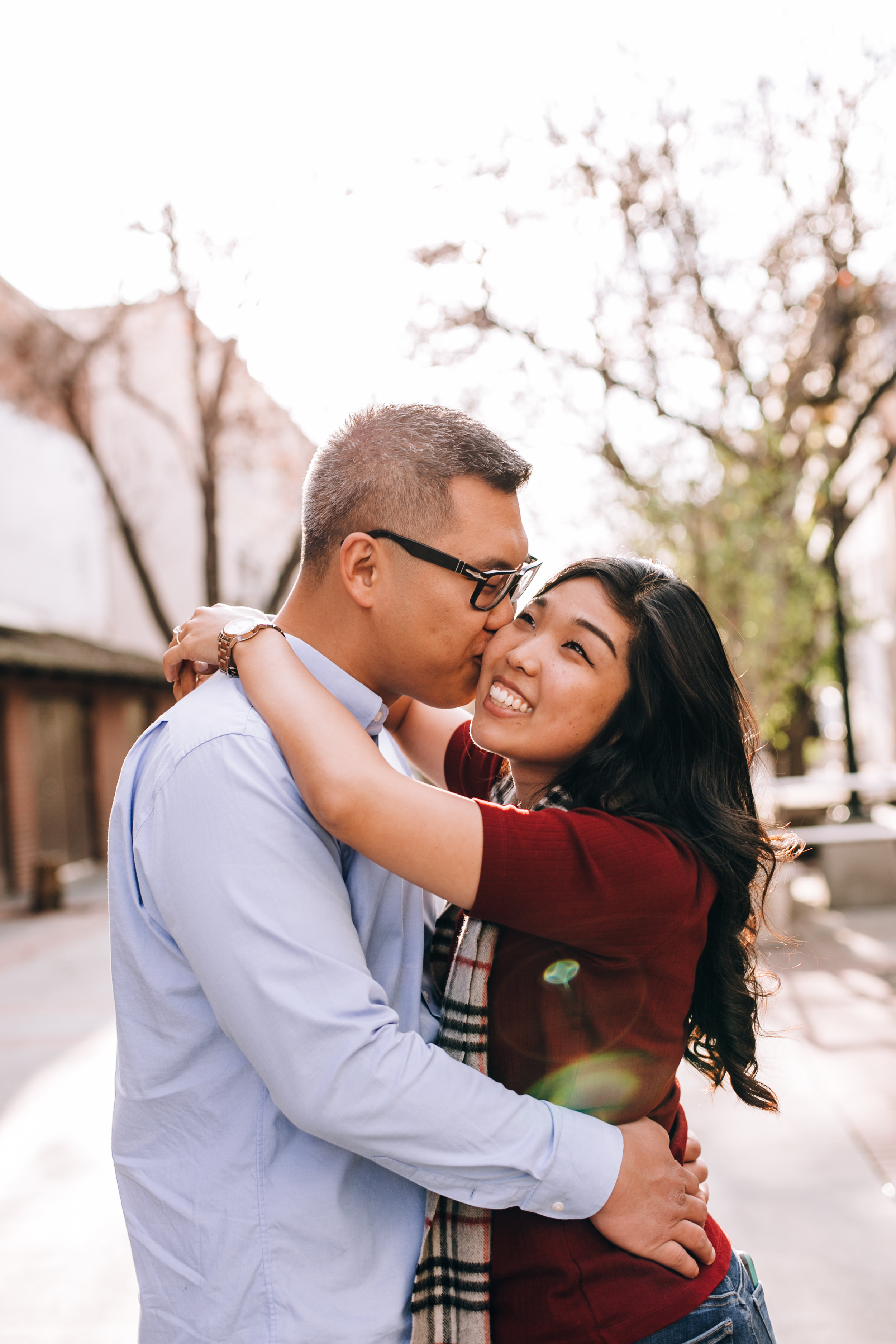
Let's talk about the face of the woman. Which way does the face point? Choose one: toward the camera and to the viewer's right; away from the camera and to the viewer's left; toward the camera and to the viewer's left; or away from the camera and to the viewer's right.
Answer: toward the camera and to the viewer's left

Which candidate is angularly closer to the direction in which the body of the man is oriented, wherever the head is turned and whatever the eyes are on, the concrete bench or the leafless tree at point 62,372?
the concrete bench

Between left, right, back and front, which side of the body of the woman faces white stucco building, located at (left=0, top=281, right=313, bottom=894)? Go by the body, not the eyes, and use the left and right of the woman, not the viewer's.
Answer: right

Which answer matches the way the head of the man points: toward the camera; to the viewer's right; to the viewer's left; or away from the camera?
to the viewer's right

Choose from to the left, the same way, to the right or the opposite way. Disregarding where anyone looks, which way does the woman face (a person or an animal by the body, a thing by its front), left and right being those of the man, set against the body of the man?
the opposite way

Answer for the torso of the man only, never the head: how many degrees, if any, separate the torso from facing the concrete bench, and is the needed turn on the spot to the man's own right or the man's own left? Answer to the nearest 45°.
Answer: approximately 45° to the man's own left

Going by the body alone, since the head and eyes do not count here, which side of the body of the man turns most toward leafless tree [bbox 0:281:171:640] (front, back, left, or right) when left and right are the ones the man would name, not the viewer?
left

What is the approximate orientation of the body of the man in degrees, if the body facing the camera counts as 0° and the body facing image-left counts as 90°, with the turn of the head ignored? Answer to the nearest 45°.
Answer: approximately 270°

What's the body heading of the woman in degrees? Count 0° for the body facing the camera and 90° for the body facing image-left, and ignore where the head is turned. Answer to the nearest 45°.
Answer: approximately 90°

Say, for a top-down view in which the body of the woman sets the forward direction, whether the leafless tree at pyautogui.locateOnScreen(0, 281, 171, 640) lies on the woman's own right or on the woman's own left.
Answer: on the woman's own right

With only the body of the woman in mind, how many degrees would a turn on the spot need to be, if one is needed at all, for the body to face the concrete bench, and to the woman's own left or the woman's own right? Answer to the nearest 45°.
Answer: approximately 135° to the woman's own right
